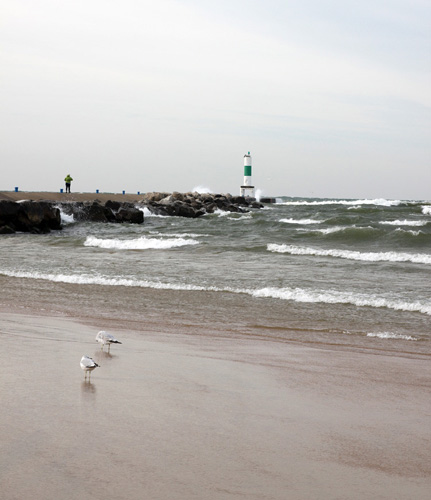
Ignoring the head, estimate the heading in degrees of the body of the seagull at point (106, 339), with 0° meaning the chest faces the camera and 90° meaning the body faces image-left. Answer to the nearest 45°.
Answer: approximately 90°

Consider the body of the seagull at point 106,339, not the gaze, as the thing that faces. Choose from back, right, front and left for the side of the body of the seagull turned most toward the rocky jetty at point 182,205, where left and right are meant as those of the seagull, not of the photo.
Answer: right

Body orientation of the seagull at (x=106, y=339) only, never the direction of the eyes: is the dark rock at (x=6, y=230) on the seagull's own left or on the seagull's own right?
on the seagull's own right

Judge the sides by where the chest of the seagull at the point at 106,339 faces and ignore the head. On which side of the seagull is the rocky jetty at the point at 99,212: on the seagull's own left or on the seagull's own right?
on the seagull's own right

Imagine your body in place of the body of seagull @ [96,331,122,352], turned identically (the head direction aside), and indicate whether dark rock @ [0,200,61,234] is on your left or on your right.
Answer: on your right
